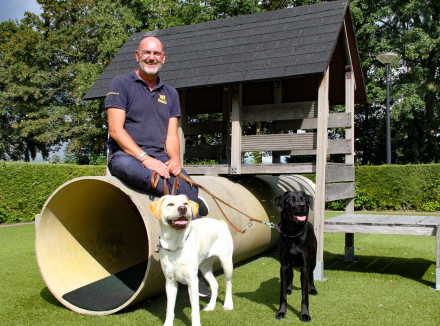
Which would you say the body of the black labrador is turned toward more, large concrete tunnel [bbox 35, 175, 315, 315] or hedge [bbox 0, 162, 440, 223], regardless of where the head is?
the large concrete tunnel

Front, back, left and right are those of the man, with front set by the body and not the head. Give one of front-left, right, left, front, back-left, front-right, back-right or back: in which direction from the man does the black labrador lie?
front-left

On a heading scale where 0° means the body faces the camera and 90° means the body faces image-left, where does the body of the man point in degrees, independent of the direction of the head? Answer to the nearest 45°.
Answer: approximately 315°

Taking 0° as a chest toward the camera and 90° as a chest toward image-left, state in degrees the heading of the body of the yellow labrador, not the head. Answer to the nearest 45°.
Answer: approximately 45°

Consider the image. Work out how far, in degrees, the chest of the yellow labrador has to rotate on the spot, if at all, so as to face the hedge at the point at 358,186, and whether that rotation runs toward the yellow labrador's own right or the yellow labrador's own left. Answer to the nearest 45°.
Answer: approximately 180°

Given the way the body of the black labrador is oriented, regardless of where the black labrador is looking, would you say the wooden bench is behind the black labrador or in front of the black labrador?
behind

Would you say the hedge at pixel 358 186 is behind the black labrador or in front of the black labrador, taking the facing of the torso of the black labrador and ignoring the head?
behind

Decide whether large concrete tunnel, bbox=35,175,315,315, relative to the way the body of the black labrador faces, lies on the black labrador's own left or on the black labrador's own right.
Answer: on the black labrador's own right
